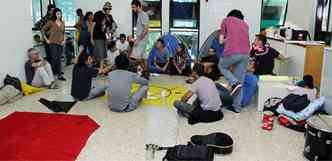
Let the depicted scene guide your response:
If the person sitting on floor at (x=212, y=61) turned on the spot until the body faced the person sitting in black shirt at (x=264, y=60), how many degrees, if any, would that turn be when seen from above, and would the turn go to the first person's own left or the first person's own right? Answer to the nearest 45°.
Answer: approximately 135° to the first person's own left

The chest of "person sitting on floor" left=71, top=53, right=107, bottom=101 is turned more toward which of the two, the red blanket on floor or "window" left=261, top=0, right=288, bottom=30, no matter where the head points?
the window

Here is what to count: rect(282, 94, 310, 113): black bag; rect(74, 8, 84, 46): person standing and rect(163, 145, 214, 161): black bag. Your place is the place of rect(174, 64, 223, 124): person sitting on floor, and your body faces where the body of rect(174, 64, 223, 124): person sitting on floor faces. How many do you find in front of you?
1

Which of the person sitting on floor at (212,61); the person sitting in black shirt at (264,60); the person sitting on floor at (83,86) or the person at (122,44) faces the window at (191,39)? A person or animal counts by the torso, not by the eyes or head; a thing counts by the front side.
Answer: the person sitting on floor at (83,86)

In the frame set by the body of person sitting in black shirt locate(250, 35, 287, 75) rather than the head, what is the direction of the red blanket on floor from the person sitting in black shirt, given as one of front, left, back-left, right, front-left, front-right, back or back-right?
front

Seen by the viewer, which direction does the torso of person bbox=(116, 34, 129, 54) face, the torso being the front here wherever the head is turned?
toward the camera

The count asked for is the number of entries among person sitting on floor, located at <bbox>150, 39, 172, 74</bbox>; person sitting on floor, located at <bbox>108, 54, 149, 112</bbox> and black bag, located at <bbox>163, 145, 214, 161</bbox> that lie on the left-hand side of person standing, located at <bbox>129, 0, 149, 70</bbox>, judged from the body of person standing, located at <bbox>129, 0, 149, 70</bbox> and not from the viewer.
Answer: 2

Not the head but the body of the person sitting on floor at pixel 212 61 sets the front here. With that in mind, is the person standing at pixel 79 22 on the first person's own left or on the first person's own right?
on the first person's own right

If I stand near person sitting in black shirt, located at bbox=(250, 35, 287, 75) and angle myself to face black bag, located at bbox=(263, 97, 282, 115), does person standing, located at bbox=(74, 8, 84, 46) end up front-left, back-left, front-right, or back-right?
back-right

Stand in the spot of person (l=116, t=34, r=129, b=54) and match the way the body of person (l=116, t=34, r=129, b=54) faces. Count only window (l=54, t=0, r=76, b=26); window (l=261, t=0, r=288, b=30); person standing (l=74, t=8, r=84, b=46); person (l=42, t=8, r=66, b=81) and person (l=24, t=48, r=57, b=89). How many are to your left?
1

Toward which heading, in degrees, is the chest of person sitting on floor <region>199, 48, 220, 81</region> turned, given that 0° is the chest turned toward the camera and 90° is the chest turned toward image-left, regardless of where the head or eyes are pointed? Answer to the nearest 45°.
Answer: approximately 45°

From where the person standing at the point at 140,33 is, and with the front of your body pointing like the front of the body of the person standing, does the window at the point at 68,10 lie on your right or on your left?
on your right
